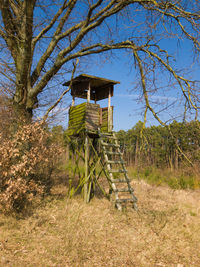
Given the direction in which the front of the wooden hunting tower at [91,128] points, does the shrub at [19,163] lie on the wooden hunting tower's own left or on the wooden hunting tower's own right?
on the wooden hunting tower's own right

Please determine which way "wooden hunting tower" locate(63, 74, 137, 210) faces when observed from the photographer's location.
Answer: facing the viewer and to the right of the viewer
